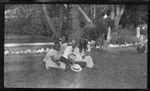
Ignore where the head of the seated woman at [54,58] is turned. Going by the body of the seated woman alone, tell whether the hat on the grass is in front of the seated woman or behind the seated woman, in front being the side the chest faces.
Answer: in front

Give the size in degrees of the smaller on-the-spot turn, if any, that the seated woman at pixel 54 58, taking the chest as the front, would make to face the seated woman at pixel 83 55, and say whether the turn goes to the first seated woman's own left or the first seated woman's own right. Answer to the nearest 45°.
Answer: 0° — they already face them

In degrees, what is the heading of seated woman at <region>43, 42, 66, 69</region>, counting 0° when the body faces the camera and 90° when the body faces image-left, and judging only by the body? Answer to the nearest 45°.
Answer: approximately 270°
